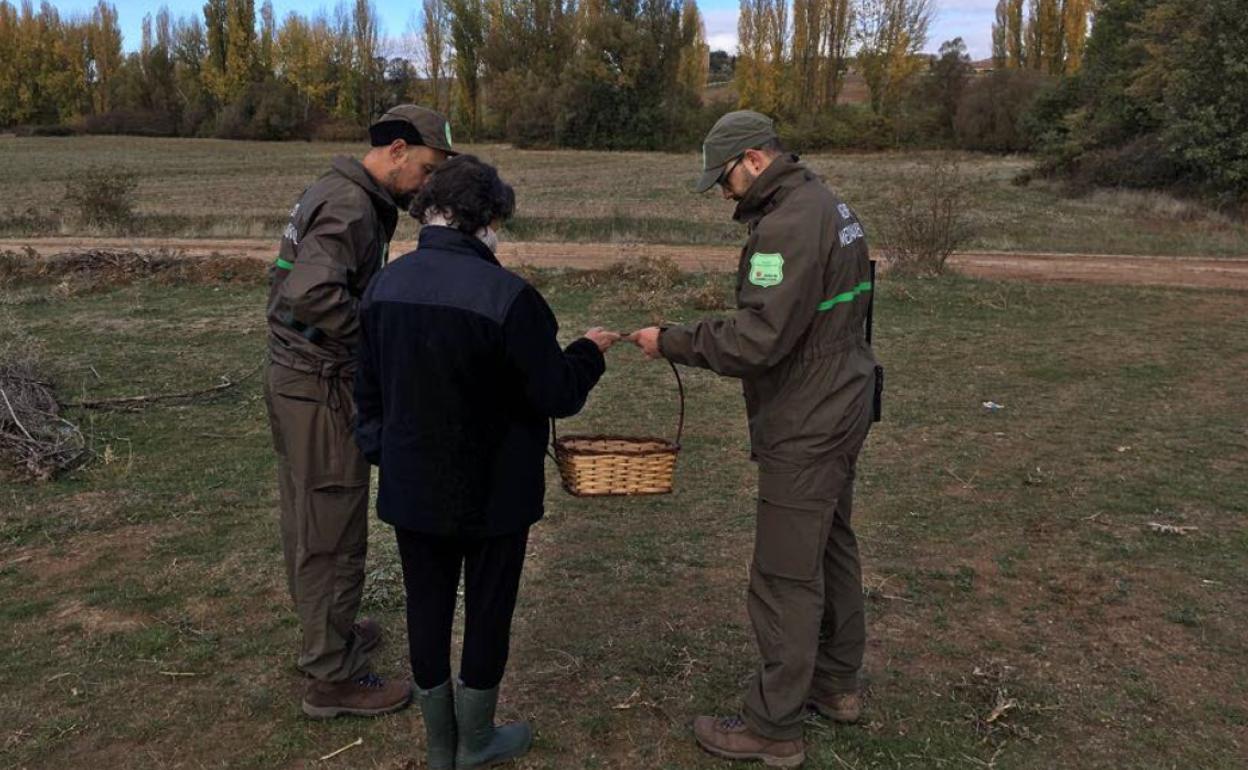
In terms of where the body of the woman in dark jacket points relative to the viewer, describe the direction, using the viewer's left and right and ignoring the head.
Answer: facing away from the viewer and to the right of the viewer

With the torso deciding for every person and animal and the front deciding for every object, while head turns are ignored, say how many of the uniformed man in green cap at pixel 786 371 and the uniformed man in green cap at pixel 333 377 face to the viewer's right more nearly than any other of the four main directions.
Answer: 1

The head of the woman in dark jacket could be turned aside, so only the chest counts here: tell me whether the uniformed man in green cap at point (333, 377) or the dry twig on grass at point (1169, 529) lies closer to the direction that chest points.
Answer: the dry twig on grass

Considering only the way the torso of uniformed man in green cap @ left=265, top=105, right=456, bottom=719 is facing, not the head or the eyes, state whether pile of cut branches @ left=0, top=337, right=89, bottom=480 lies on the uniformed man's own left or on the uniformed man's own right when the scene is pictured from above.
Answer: on the uniformed man's own left

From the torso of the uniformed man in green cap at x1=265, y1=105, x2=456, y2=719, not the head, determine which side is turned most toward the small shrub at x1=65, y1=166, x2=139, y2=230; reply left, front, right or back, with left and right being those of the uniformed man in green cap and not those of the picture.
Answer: left

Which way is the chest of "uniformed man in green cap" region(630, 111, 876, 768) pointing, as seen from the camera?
to the viewer's left

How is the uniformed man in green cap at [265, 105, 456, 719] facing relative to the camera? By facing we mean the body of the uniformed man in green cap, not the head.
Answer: to the viewer's right

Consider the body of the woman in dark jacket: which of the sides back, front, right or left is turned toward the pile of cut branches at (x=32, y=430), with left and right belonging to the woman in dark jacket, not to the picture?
left

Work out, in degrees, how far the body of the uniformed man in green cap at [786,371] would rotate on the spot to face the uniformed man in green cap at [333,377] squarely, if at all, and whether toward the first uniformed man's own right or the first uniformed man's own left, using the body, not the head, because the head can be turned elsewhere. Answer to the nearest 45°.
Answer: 0° — they already face them

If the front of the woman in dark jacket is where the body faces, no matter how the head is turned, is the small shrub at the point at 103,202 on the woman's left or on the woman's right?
on the woman's left

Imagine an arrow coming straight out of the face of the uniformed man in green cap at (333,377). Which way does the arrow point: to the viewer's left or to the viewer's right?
to the viewer's right

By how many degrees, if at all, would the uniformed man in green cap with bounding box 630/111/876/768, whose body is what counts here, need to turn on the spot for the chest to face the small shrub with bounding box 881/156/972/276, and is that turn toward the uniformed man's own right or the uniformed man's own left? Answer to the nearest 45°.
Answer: approximately 90° to the uniformed man's own right

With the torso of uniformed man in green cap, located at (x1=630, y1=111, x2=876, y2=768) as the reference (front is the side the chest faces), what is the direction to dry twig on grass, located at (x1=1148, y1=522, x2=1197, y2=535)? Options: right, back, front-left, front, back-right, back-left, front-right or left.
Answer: back-right
